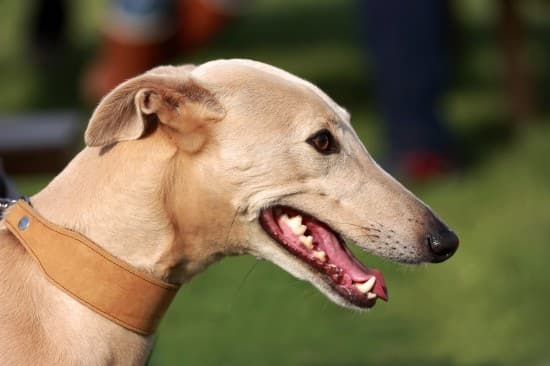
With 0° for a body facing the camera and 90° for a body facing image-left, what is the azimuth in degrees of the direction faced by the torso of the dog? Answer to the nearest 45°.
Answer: approximately 270°
